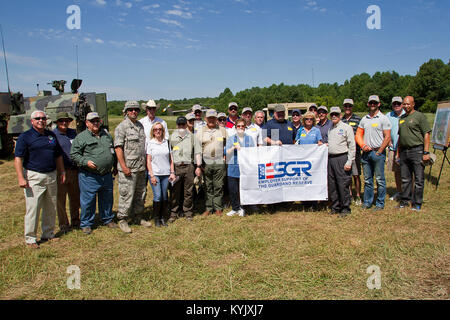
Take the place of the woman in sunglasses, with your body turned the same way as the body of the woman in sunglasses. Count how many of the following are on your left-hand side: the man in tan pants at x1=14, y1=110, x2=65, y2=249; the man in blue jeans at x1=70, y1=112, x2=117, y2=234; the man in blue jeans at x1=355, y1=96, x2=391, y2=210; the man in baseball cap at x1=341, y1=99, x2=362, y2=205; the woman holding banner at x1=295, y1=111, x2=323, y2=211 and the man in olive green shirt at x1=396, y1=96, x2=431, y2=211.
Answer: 4

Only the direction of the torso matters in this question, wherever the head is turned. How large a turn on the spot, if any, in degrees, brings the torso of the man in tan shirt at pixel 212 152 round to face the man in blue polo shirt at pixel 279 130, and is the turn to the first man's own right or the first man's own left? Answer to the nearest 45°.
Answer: approximately 90° to the first man's own left

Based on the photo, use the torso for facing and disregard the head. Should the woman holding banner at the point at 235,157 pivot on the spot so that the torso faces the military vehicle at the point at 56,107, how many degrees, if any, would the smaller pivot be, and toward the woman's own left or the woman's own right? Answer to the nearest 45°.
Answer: approximately 135° to the woman's own right
